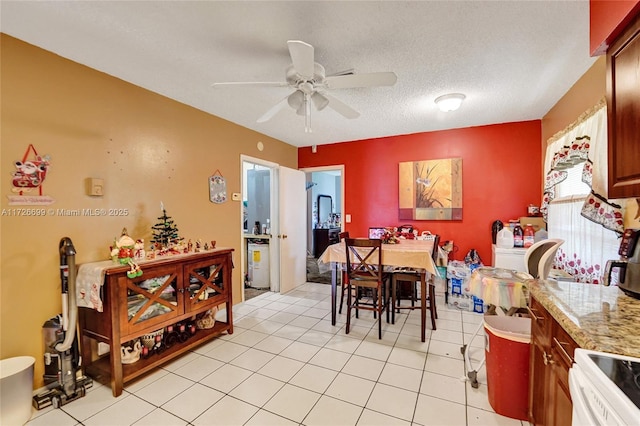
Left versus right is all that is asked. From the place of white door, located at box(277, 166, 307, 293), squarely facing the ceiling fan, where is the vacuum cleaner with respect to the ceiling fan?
right

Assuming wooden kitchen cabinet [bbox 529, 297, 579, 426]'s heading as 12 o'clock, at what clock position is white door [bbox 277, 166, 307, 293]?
The white door is roughly at 1 o'clock from the wooden kitchen cabinet.

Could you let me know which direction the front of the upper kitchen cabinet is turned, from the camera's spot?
facing to the left of the viewer

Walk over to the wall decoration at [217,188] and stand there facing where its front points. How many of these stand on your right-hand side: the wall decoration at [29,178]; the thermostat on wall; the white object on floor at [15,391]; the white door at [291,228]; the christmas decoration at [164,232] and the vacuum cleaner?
5

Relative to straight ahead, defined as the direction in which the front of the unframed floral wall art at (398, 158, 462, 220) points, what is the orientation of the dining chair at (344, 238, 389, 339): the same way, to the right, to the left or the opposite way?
the opposite way

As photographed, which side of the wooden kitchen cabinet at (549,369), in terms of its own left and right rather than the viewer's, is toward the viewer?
left

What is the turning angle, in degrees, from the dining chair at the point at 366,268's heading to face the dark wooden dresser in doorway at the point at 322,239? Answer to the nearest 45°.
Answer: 0° — it already faces it

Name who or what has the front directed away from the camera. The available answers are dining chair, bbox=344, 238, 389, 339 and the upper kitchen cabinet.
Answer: the dining chair

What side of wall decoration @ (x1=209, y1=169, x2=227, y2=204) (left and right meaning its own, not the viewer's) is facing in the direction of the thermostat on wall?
right

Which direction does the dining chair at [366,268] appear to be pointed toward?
away from the camera

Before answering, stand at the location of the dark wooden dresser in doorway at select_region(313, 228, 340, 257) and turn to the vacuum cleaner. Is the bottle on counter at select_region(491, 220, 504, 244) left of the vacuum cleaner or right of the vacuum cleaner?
left

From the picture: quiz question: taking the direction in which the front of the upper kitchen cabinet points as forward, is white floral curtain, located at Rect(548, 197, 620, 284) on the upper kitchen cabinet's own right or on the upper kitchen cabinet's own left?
on the upper kitchen cabinet's own right
